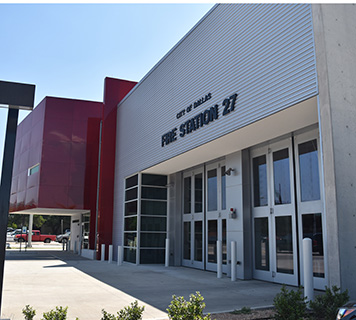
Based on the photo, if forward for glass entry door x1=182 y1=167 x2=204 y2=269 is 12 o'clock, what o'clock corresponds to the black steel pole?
The black steel pole is roughly at 11 o'clock from the glass entry door.

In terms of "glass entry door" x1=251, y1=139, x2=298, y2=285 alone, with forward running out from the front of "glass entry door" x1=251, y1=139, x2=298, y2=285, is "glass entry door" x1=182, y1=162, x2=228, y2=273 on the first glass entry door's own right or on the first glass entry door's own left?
on the first glass entry door's own right

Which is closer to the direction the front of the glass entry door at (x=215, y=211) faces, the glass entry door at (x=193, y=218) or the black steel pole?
the black steel pole

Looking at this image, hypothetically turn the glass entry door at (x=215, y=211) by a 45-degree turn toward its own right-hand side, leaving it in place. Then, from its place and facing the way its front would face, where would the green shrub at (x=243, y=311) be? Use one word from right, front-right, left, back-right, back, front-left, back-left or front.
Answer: left

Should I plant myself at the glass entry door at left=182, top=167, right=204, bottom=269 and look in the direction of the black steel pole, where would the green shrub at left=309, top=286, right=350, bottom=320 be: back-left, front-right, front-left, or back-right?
front-left

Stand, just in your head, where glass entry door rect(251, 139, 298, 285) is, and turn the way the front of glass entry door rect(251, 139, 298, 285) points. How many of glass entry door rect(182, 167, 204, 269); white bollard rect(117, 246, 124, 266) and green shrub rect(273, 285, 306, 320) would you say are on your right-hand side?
2

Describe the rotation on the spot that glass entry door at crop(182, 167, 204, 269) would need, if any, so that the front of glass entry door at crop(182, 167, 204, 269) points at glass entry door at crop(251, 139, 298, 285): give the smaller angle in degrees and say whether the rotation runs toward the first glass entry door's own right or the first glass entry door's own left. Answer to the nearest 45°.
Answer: approximately 90° to the first glass entry door's own left

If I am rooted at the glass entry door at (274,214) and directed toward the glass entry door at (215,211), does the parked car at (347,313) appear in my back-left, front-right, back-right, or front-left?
back-left

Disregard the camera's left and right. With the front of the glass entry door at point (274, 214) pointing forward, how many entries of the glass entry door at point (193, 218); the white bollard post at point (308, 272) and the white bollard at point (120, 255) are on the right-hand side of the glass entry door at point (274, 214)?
2

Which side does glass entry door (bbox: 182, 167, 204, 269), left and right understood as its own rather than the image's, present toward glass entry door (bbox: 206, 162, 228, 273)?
left

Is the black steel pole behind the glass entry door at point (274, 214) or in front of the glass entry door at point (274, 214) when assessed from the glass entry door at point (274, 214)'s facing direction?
in front

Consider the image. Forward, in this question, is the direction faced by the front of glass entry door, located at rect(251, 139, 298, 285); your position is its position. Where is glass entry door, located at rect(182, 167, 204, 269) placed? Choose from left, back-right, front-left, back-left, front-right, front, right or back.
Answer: right

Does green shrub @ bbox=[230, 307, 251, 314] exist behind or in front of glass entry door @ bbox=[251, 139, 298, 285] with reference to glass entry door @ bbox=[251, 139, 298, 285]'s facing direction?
in front

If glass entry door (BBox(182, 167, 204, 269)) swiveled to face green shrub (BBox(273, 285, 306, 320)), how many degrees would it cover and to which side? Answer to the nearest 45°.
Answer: approximately 45° to its left

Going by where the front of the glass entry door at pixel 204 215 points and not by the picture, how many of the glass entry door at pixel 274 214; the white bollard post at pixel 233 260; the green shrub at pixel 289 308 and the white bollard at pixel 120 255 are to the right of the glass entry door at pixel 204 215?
1

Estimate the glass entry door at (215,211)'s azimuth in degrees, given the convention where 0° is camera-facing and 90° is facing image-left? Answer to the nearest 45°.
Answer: approximately 45°

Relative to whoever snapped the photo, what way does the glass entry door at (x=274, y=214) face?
facing the viewer and to the left of the viewer

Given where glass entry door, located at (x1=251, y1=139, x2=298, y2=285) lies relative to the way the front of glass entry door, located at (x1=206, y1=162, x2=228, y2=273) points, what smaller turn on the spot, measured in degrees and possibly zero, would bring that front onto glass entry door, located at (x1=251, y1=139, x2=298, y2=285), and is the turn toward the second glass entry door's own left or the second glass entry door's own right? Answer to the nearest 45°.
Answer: approximately 90° to the second glass entry door's own left

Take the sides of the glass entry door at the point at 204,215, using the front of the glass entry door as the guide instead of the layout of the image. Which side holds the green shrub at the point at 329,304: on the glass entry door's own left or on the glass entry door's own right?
on the glass entry door's own left
